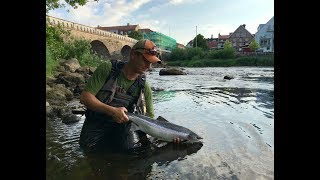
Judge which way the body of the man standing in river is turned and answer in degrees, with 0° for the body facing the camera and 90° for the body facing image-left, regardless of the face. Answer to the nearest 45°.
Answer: approximately 315°

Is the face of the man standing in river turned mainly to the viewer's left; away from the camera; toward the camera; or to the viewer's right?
to the viewer's right
